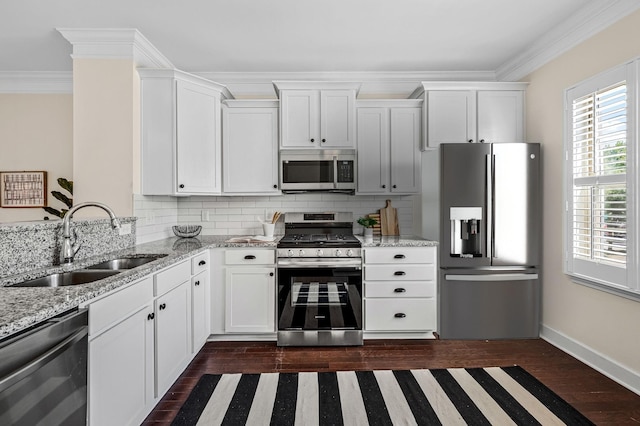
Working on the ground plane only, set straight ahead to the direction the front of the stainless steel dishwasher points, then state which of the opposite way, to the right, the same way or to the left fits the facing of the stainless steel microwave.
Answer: to the right

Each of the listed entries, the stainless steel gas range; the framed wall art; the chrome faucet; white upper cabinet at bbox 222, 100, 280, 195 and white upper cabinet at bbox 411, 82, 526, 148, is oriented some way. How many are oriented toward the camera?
4

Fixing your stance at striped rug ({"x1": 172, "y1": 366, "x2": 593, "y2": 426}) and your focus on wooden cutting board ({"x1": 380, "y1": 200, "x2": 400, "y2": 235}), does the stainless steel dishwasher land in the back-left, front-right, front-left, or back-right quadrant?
back-left

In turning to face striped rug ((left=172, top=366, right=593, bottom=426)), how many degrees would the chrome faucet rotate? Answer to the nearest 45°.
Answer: approximately 45° to its right

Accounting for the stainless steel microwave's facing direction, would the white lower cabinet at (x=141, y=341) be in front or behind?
in front

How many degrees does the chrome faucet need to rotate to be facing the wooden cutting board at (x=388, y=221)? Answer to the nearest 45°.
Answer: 0° — it already faces it

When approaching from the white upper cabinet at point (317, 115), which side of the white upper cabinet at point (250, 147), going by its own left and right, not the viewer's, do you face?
left

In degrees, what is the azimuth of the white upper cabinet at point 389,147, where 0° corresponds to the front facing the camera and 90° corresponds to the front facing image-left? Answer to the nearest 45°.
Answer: approximately 0°

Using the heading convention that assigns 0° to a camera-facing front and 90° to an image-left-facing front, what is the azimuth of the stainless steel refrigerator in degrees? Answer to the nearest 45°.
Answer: approximately 0°

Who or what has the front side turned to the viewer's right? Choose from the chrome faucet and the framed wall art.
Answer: the chrome faucet
